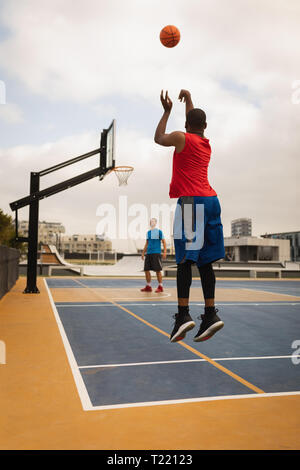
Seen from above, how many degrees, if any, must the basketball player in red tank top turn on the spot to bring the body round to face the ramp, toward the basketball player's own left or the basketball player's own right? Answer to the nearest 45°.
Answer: approximately 45° to the basketball player's own right

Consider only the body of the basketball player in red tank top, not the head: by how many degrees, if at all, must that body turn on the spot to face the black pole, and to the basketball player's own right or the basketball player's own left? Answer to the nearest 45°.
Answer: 0° — they already face it

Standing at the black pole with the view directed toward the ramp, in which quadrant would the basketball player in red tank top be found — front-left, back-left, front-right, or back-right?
back-right

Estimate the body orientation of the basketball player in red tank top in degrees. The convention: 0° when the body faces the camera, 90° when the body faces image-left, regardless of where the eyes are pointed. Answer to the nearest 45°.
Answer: approximately 135°

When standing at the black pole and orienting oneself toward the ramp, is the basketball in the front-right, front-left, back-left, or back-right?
back-right
